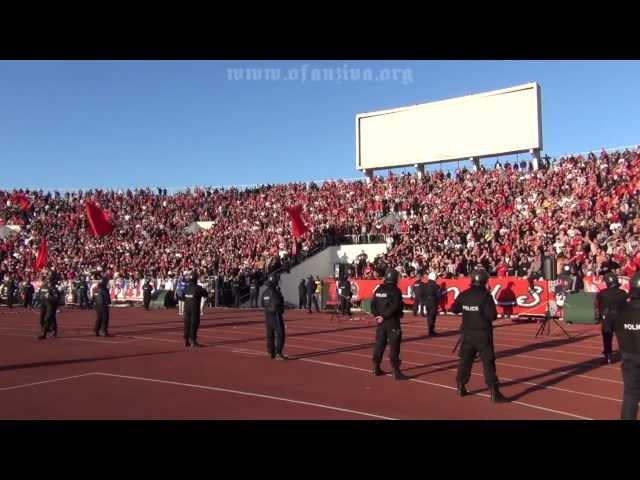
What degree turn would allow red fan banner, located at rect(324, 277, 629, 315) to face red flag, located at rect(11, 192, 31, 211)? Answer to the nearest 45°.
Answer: approximately 135° to its right

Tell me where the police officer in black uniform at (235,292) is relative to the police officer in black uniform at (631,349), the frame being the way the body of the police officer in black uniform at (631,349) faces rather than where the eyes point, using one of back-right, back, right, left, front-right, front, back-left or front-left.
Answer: front-left

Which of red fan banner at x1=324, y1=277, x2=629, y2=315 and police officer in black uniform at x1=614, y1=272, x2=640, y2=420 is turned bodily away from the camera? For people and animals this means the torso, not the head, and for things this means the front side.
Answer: the police officer in black uniform

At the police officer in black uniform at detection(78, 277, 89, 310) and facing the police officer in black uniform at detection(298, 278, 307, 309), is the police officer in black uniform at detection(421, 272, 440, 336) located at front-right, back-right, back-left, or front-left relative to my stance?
front-right

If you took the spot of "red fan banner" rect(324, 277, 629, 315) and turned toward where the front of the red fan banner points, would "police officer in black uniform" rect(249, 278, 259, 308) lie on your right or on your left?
on your right

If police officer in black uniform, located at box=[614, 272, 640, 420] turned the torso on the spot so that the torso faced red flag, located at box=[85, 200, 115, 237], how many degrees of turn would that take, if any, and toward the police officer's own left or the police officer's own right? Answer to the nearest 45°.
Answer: approximately 45° to the police officer's own left

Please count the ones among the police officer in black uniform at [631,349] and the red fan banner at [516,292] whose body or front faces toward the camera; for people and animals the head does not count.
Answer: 1

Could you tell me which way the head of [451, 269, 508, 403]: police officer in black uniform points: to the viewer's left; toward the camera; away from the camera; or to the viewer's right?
away from the camera

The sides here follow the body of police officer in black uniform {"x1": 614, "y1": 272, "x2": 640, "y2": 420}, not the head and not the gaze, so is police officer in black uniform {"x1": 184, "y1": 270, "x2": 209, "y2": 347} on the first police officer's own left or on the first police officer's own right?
on the first police officer's own left

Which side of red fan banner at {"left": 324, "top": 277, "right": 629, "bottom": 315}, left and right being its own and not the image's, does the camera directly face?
front

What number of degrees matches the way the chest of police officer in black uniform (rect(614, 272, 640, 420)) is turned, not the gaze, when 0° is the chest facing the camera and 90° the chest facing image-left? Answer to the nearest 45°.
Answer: approximately 180°

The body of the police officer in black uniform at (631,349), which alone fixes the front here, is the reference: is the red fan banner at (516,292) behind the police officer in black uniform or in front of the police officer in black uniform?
in front

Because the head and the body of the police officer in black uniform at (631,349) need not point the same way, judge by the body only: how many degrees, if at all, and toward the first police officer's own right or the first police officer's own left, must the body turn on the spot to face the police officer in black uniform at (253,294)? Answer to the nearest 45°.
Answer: approximately 45° to the first police officer's own left

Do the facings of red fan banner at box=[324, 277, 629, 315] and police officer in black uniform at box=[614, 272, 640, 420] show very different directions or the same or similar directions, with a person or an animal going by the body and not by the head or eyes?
very different directions
